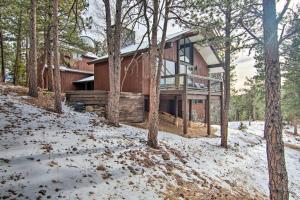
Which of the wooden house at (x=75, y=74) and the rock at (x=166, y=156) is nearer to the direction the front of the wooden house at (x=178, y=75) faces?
the rock

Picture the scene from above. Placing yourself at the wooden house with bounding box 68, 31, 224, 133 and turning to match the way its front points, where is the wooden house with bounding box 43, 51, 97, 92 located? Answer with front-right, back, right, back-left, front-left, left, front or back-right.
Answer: back

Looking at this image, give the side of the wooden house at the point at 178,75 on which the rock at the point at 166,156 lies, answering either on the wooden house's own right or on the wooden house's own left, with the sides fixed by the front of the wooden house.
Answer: on the wooden house's own right

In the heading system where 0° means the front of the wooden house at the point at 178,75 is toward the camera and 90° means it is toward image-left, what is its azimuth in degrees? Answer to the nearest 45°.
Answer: approximately 315°
